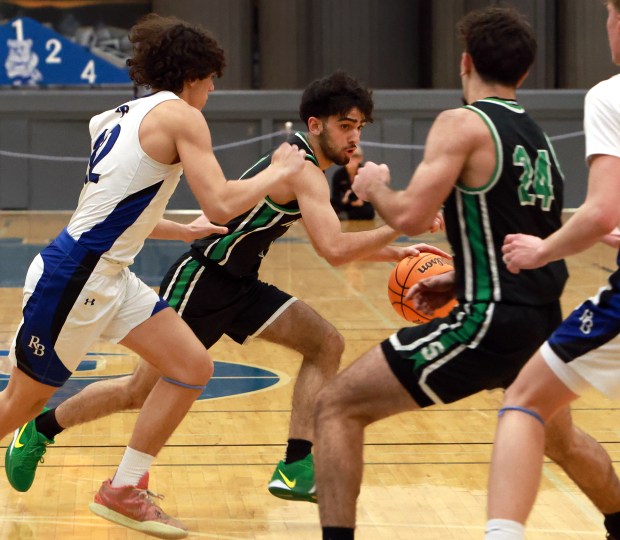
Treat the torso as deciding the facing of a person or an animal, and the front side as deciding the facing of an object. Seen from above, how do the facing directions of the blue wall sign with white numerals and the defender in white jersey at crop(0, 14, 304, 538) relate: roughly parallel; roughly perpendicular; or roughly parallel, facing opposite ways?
roughly perpendicular

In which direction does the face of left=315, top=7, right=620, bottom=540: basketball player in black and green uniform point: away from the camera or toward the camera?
away from the camera

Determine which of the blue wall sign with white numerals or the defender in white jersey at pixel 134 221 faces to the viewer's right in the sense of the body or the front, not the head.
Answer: the defender in white jersey

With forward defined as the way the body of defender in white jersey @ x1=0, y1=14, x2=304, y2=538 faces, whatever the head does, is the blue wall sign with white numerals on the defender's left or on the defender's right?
on the defender's left

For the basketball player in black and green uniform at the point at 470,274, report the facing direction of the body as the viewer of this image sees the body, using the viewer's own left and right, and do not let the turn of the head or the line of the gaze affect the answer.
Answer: facing away from the viewer and to the left of the viewer

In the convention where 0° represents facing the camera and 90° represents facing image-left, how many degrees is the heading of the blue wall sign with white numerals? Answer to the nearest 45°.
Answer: approximately 0°

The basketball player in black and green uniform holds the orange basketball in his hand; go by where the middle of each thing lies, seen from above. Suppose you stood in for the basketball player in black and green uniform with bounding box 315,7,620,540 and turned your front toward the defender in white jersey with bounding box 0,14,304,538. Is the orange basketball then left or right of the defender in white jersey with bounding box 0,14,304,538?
right

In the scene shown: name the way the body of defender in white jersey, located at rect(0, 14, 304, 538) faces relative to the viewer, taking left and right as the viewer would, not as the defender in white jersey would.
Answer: facing to the right of the viewer

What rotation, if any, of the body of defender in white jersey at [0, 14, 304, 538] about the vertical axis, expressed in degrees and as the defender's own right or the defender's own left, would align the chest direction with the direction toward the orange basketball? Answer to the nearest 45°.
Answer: approximately 45° to the defender's own left

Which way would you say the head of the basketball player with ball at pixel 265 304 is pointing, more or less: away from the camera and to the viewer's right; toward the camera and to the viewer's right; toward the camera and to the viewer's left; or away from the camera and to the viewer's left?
toward the camera and to the viewer's right

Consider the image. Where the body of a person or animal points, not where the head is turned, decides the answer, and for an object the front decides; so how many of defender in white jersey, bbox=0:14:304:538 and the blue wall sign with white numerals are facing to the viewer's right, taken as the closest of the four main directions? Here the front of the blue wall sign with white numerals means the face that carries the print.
1

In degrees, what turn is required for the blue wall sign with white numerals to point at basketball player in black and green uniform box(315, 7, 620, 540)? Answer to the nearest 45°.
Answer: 0° — it already faces them
